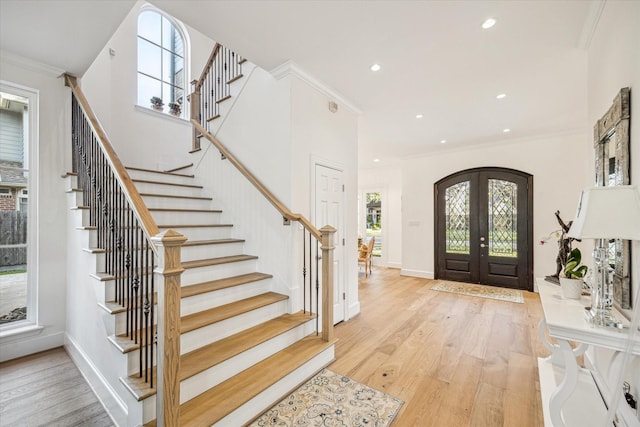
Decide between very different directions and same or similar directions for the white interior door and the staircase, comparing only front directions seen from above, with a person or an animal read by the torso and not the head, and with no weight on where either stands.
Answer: same or similar directions

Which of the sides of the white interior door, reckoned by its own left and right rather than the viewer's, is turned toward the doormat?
left

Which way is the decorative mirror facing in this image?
to the viewer's left

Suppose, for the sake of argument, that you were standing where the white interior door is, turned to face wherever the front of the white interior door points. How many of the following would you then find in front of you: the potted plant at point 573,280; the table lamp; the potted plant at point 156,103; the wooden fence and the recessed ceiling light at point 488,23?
3

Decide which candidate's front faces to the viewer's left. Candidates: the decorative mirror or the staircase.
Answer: the decorative mirror

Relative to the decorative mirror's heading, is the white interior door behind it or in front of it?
in front

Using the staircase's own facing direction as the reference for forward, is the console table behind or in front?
in front

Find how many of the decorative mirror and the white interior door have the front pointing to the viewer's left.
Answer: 1

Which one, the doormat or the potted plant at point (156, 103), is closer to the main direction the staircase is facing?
the doormat

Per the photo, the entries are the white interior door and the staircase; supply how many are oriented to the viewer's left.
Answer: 0

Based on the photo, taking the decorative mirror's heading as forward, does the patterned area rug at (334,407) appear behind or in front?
in front

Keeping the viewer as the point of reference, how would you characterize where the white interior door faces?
facing the viewer and to the right of the viewer

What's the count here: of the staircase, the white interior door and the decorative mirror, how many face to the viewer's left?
1

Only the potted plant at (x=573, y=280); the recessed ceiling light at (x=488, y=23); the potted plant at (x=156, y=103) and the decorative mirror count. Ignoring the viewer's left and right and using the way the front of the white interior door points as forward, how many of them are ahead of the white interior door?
3
